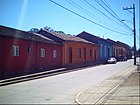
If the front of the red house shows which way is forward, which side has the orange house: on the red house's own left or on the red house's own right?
on the red house's own left

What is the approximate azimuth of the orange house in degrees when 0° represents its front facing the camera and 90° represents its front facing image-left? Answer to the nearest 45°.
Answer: approximately 315°

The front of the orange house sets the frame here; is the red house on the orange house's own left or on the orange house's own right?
on the orange house's own right

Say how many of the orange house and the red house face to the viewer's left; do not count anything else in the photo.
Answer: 0

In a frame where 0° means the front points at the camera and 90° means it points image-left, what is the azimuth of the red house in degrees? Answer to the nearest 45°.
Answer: approximately 315°
